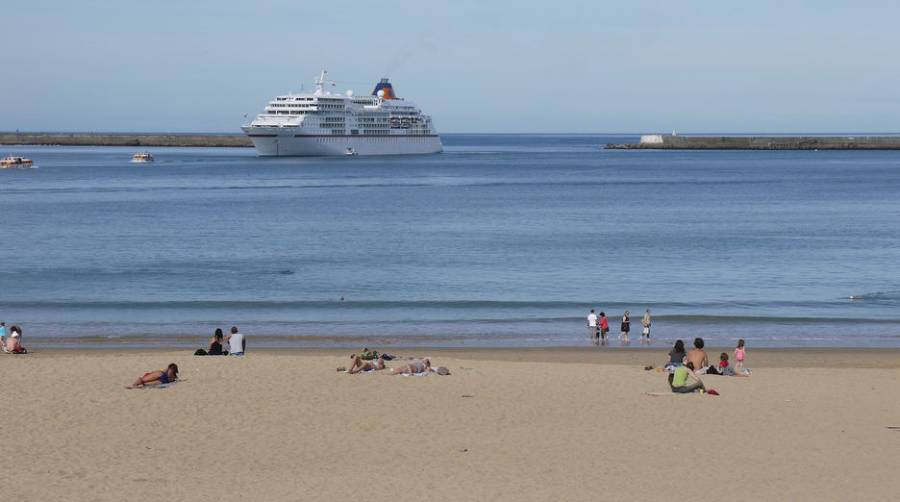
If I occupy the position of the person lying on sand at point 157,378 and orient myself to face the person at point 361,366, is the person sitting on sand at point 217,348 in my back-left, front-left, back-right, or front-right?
front-left

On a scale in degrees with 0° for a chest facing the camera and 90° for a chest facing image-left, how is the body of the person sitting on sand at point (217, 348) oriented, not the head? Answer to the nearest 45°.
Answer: approximately 180°

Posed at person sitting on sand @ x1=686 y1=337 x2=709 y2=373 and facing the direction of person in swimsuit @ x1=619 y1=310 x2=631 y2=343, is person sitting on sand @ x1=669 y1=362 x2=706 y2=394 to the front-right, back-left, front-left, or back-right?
back-left

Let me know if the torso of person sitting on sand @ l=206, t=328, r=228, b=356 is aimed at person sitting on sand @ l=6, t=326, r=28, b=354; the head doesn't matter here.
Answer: no

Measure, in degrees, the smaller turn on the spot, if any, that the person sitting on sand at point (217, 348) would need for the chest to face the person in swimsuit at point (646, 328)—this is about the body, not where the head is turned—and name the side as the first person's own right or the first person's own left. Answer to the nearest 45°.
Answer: approximately 90° to the first person's own right

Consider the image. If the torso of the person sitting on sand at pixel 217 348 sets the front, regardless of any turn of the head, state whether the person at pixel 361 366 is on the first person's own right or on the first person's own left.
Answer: on the first person's own right

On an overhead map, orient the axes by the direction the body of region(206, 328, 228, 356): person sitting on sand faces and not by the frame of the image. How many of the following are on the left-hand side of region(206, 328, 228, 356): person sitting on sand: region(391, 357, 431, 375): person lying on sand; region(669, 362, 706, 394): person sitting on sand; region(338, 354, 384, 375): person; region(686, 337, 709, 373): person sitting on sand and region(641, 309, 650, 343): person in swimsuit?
0

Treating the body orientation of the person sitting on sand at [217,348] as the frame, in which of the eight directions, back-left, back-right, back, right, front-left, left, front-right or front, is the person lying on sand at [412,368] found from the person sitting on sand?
back-right

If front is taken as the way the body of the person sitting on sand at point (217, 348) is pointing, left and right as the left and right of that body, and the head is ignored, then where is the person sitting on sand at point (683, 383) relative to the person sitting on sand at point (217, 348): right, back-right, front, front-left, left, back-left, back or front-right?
back-right

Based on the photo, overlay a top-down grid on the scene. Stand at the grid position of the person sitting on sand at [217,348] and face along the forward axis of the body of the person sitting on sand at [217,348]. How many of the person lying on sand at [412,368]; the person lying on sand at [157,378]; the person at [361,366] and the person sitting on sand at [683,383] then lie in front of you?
0

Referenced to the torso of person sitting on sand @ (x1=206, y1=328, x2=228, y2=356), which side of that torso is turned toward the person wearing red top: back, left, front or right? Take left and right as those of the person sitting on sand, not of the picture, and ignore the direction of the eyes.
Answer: right

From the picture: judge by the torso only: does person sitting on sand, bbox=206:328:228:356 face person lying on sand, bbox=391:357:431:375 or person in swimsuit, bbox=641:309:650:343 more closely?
the person in swimsuit

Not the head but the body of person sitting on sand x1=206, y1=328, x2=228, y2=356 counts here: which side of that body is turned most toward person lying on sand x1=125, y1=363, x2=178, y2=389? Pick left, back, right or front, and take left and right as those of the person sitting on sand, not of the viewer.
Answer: back
